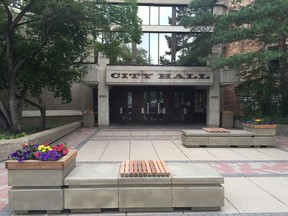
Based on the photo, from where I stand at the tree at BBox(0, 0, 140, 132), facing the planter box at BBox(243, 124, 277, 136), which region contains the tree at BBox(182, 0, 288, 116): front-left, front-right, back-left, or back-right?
front-left

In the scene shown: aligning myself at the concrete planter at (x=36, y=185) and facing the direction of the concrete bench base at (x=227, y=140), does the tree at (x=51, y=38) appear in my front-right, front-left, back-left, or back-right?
front-left

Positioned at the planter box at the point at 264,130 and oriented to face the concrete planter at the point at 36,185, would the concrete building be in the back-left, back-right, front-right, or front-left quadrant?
back-right

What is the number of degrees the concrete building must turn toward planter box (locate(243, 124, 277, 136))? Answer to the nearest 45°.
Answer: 0° — it already faces it

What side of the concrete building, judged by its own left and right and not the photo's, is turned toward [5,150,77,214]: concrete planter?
front

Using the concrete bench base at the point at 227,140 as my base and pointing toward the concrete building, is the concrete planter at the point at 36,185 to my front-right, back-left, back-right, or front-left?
back-left

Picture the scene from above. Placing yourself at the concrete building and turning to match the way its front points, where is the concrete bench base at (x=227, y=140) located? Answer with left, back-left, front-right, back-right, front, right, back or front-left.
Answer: front

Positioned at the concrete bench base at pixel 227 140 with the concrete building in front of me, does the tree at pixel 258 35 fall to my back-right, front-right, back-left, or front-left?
front-right

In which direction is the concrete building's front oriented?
toward the camera

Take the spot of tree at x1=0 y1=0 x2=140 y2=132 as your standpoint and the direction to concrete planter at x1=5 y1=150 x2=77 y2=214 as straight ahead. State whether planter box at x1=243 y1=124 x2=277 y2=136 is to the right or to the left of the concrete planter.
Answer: left

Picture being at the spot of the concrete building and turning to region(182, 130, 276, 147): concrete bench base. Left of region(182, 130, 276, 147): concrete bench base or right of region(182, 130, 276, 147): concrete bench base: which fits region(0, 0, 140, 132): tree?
right

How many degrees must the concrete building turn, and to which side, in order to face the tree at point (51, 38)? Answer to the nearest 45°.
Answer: approximately 45° to its right

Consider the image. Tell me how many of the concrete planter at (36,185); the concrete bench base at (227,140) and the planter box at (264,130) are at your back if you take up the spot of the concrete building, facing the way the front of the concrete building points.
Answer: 0
